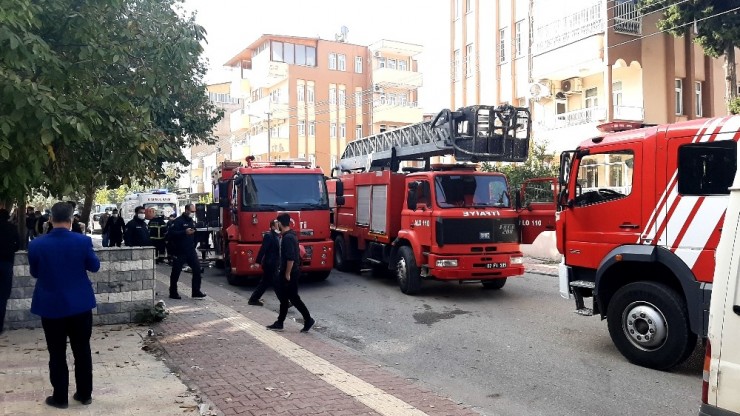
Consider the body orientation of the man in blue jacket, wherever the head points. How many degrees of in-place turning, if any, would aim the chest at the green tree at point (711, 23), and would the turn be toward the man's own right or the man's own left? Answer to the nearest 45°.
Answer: approximately 90° to the man's own right

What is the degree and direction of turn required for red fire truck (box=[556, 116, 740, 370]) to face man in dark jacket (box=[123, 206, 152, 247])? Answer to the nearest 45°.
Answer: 0° — it already faces them

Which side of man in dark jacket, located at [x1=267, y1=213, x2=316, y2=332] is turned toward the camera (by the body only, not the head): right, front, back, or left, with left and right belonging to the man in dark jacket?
left

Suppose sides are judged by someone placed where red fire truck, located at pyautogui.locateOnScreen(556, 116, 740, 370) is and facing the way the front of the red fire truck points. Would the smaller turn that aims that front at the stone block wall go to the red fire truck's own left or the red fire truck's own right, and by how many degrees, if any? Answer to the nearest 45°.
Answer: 0° — it already faces it

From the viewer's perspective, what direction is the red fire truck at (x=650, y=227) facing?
to the viewer's left

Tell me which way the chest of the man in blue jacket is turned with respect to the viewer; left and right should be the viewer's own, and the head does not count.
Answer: facing away from the viewer

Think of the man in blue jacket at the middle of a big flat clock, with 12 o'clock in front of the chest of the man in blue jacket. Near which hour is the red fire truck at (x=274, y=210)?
The red fire truck is roughly at 1 o'clock from the man in blue jacket.

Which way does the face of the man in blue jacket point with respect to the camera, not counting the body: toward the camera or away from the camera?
away from the camera

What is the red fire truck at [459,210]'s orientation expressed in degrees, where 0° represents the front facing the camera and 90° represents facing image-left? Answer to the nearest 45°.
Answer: approximately 315°
